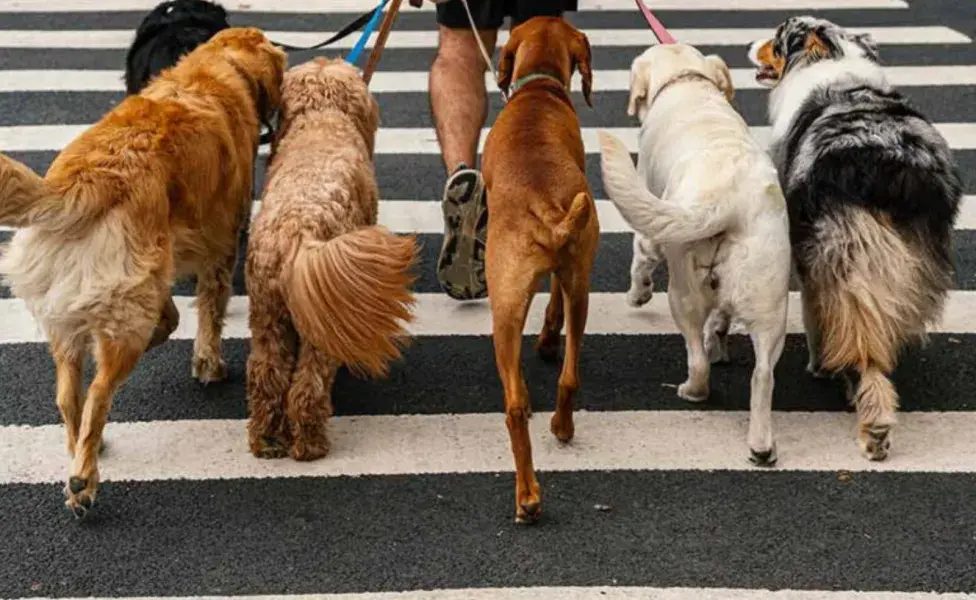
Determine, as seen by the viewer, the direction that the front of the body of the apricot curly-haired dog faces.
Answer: away from the camera

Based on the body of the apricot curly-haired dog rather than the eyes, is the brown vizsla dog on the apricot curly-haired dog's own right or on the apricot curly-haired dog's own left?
on the apricot curly-haired dog's own right

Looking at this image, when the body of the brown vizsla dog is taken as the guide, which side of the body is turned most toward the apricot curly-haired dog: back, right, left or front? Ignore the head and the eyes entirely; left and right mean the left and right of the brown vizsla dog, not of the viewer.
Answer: left

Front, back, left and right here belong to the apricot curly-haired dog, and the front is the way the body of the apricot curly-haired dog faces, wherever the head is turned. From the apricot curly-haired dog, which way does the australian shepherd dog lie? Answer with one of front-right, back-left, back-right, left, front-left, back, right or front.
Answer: right

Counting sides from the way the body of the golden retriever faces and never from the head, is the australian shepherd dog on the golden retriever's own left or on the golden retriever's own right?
on the golden retriever's own right

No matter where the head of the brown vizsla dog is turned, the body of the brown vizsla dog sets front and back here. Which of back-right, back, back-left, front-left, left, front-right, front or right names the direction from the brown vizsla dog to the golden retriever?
left

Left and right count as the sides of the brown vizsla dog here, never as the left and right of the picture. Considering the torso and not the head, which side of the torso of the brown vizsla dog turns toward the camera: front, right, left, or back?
back

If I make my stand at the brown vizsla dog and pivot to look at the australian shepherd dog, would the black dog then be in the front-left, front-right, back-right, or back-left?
back-left

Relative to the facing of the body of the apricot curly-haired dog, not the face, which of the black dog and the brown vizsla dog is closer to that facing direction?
the black dog

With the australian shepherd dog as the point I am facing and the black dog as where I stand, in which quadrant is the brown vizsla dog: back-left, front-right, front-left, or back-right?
front-right

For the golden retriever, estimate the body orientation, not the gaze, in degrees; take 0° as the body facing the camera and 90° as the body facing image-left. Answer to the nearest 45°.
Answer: approximately 225°

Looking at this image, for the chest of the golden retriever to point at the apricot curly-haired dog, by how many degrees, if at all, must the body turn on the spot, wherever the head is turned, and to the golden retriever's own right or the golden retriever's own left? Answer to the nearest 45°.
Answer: approximately 45° to the golden retriever's own right
